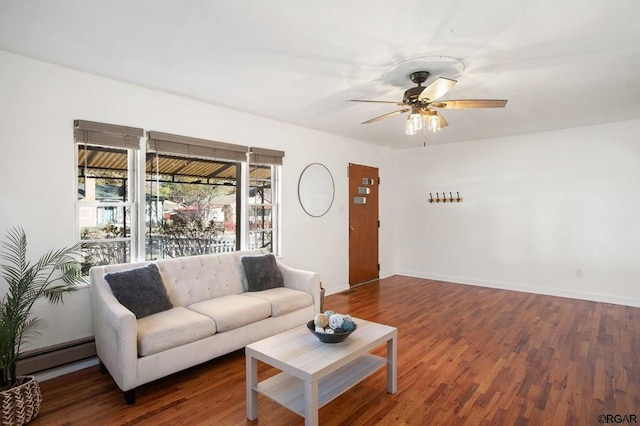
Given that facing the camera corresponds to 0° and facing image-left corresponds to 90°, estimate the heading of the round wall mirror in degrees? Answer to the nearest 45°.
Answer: approximately 315°

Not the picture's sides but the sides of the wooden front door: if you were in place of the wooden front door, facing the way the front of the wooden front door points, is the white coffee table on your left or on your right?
on your right

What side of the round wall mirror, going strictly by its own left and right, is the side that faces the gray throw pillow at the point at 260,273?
right

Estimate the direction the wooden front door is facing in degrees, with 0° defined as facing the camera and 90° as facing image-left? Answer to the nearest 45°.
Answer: approximately 315°

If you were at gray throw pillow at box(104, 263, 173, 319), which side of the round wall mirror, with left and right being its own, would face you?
right

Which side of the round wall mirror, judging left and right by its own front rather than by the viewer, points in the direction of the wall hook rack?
left

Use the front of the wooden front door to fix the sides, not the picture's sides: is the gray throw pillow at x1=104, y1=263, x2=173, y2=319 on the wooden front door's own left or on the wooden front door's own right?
on the wooden front door's own right

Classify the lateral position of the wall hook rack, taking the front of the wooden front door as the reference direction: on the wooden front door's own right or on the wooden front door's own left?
on the wooden front door's own left

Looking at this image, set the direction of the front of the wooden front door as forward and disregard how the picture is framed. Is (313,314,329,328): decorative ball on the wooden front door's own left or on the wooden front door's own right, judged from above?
on the wooden front door's own right
